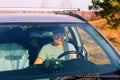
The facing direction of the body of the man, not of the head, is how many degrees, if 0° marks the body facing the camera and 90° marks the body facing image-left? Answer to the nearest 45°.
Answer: approximately 0°

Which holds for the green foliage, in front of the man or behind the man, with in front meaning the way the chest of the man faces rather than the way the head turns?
behind

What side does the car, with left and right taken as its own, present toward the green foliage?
back

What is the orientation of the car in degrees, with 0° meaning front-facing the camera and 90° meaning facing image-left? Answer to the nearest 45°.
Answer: approximately 0°
